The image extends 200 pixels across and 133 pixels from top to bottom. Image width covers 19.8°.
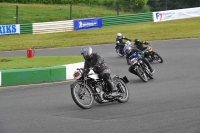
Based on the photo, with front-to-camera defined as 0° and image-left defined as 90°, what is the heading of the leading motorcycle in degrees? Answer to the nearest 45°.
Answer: approximately 45°

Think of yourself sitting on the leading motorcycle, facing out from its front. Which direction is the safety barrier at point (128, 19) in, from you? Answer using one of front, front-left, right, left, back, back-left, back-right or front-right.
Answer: back-right

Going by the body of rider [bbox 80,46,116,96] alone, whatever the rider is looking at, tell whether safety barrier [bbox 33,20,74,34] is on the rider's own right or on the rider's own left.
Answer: on the rider's own right

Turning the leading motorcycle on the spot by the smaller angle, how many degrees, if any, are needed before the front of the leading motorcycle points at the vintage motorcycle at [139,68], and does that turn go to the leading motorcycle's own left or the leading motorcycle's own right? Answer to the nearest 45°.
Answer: approximately 135° to the leading motorcycle's own right

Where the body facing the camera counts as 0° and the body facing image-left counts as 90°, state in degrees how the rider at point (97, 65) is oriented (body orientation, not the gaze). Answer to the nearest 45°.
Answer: approximately 45°

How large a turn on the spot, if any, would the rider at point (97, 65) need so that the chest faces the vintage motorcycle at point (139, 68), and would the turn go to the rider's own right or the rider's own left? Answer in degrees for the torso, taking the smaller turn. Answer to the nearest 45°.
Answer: approximately 135° to the rider's own right

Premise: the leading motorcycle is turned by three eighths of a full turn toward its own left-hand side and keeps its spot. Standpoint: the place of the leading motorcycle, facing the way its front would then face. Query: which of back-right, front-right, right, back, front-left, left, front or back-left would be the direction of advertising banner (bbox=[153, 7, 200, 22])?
left

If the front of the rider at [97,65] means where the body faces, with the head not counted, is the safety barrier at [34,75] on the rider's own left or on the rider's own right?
on the rider's own right
